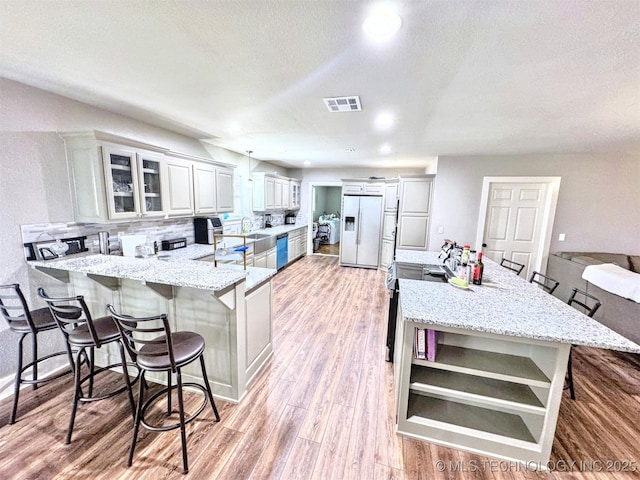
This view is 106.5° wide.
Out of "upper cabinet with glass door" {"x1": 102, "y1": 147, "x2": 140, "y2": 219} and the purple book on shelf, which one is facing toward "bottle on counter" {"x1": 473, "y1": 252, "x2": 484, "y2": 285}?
the upper cabinet with glass door

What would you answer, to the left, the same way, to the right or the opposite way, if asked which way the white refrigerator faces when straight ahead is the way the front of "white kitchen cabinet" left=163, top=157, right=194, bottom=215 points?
to the right

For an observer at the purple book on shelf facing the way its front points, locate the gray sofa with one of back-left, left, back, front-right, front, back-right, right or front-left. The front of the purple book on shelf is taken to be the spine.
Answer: back-left
